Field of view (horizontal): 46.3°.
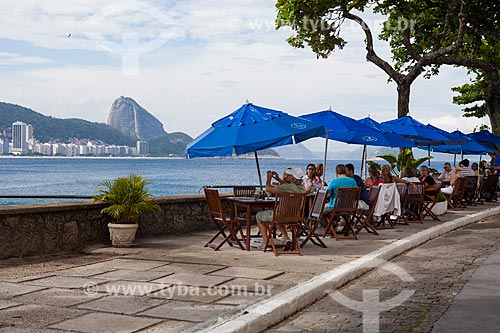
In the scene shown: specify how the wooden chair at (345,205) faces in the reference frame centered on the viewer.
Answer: facing away from the viewer and to the left of the viewer

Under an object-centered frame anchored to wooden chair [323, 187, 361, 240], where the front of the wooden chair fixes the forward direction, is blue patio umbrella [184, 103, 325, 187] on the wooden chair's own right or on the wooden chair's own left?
on the wooden chair's own left

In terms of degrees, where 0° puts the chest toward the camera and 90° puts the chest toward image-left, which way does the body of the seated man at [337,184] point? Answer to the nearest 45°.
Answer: approximately 135°

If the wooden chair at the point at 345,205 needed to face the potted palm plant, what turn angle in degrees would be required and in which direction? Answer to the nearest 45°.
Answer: approximately 90° to its left

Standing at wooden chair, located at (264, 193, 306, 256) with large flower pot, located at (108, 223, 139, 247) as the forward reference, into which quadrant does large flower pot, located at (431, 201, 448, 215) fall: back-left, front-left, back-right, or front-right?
back-right

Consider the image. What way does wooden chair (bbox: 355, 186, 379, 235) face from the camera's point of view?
to the viewer's left

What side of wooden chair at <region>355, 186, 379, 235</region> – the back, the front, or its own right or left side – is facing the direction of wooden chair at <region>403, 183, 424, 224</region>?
right
